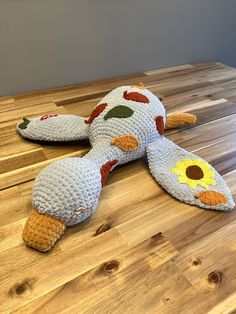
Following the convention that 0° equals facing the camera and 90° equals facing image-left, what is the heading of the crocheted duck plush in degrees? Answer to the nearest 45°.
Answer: approximately 45°
